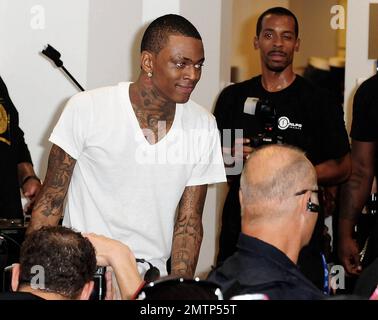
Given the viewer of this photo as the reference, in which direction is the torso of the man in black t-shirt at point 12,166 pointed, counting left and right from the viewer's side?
facing the viewer

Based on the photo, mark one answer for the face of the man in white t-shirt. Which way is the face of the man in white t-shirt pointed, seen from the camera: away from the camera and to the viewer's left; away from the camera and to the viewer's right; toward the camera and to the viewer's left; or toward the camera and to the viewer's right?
toward the camera and to the viewer's right

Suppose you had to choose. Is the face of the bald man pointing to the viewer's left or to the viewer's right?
to the viewer's right

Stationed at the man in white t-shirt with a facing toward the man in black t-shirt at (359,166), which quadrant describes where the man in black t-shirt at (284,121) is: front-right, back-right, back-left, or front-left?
front-left

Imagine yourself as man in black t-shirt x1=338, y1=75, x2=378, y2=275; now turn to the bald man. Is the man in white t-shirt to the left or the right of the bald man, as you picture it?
right

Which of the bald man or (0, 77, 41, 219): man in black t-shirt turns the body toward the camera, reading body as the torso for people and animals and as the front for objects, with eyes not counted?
the man in black t-shirt

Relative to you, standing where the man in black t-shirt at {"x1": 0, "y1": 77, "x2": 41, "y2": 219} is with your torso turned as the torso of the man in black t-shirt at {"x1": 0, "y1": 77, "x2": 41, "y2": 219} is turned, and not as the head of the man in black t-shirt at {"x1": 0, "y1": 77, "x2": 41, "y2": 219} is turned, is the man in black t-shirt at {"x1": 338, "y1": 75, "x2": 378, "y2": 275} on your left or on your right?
on your left

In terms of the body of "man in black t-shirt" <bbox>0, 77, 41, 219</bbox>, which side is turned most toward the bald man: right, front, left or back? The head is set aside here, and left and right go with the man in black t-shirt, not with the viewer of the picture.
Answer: front

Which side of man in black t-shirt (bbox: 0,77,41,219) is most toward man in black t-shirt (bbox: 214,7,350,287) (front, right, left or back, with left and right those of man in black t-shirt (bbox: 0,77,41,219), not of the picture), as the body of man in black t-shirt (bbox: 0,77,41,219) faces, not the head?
left

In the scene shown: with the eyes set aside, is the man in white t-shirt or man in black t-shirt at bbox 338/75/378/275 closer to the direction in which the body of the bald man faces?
the man in black t-shirt

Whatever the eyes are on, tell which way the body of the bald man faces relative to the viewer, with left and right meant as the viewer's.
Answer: facing away from the viewer and to the right of the viewer
